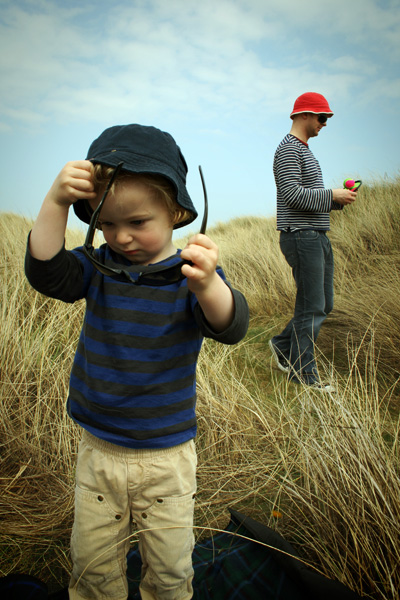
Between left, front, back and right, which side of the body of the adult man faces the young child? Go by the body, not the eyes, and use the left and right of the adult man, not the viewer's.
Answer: right

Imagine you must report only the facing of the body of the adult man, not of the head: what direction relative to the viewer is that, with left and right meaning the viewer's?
facing to the right of the viewer

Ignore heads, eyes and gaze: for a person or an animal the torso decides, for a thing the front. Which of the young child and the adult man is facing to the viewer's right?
the adult man

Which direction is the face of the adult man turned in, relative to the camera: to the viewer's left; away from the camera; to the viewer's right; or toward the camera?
to the viewer's right

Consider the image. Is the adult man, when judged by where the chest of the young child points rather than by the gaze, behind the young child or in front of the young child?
behind

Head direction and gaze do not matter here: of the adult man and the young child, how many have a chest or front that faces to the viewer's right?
1

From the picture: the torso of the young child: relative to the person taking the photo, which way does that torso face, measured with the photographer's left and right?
facing the viewer

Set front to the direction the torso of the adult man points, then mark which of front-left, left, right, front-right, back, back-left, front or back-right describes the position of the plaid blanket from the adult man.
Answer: right
